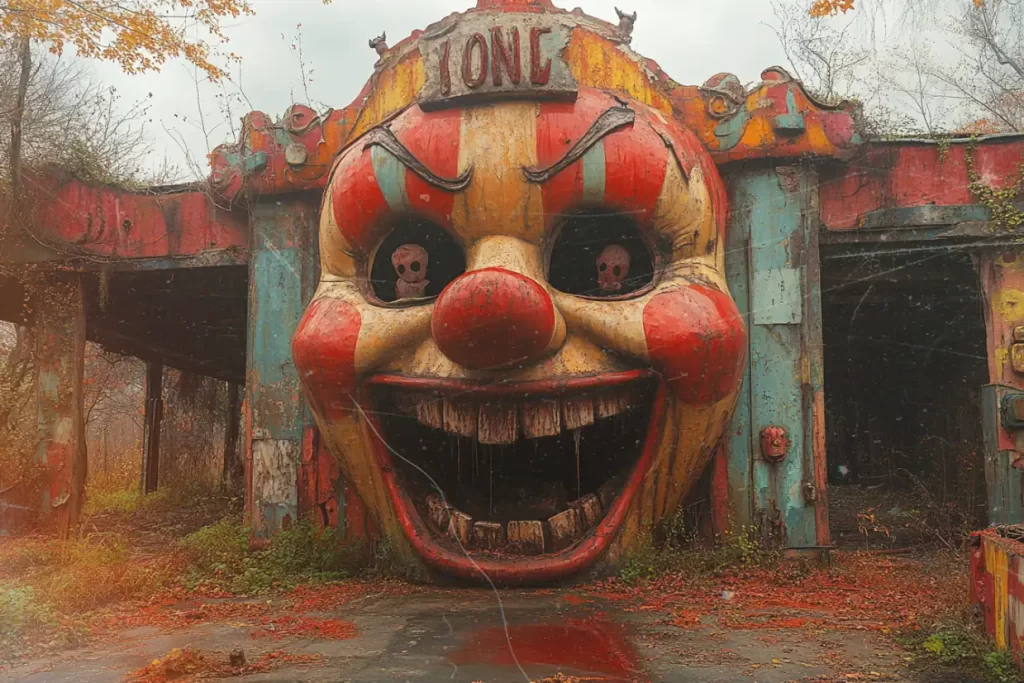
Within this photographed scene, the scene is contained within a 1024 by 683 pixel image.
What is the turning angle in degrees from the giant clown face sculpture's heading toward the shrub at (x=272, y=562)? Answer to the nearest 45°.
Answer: approximately 135° to its right

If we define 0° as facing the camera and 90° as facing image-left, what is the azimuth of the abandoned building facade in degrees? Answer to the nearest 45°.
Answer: approximately 0°

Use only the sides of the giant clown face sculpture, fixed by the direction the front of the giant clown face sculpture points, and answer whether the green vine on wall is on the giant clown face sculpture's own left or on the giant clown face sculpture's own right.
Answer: on the giant clown face sculpture's own left

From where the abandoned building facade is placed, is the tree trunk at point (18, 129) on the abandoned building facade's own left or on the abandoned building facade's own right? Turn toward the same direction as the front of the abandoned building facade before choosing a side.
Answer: on the abandoned building facade's own right

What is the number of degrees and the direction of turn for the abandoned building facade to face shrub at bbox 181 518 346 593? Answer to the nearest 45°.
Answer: approximately 90° to its right

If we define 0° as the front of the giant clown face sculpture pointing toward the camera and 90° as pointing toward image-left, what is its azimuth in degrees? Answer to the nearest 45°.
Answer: approximately 0°

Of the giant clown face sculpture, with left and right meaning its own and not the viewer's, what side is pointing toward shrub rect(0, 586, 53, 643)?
right
